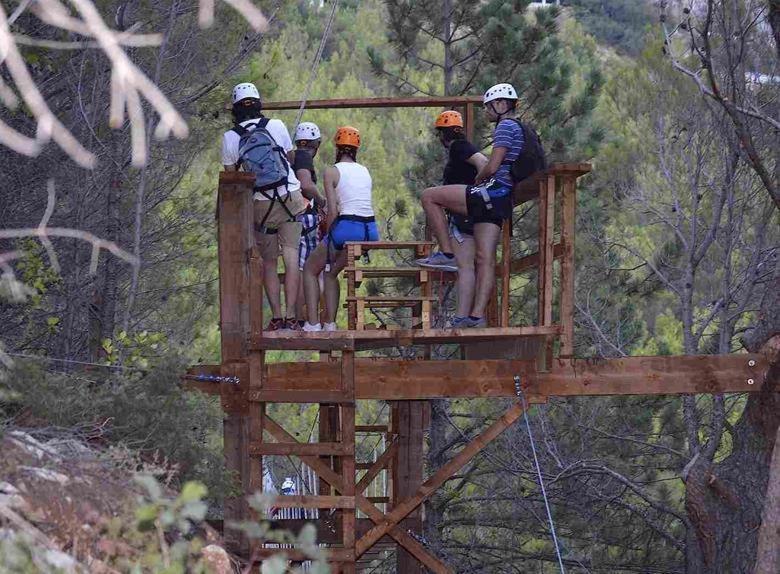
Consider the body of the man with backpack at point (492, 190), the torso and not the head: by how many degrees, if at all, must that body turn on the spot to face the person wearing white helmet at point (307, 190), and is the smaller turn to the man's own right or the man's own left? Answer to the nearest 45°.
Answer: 0° — they already face them

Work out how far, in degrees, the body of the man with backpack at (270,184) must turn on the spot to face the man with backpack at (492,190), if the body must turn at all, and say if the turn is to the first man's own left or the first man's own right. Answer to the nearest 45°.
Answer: approximately 90° to the first man's own right

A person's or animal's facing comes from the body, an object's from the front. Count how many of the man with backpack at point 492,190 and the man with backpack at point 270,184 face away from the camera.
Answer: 1

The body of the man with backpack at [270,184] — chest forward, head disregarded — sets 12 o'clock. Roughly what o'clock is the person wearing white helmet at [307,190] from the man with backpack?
The person wearing white helmet is roughly at 1 o'clock from the man with backpack.

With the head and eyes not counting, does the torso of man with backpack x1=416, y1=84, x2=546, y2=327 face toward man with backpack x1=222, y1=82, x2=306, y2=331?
yes

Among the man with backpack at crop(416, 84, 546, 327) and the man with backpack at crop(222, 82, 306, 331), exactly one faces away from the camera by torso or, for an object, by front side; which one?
the man with backpack at crop(222, 82, 306, 331)

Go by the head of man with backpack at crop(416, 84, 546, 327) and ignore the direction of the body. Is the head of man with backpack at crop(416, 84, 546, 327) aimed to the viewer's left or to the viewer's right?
to the viewer's left

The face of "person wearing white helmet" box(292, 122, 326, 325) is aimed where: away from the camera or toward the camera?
away from the camera

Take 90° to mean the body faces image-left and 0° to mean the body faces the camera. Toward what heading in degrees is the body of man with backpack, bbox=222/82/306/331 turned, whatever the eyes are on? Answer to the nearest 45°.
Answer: approximately 180°

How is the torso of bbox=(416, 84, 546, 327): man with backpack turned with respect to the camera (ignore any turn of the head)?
to the viewer's left

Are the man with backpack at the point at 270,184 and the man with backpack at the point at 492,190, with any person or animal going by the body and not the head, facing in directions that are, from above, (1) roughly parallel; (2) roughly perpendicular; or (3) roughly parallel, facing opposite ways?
roughly perpendicular
